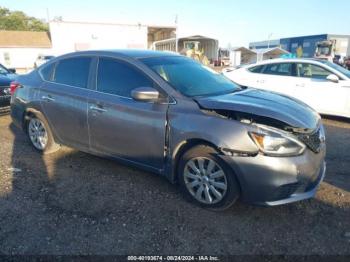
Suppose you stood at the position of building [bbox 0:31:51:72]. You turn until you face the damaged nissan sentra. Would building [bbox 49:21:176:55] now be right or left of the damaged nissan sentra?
left

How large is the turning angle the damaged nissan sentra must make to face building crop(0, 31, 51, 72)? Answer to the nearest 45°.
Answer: approximately 180°

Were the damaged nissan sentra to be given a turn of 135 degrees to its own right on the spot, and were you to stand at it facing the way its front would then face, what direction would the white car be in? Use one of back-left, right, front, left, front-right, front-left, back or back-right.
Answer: back-right

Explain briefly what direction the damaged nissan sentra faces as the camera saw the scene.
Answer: facing the viewer and to the right of the viewer

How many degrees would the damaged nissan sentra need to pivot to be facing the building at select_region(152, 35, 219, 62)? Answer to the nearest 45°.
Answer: approximately 135° to its left

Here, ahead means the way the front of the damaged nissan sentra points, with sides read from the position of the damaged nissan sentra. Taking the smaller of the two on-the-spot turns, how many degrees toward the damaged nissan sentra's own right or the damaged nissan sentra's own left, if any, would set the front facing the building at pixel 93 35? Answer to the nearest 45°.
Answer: approximately 135° to the damaged nissan sentra's own left
